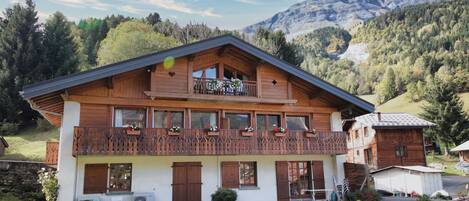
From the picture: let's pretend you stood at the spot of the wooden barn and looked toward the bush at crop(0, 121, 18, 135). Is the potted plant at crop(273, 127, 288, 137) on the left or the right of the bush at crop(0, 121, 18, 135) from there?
left

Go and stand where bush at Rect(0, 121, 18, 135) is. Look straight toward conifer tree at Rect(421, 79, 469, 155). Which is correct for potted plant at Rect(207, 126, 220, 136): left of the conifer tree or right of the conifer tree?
right
